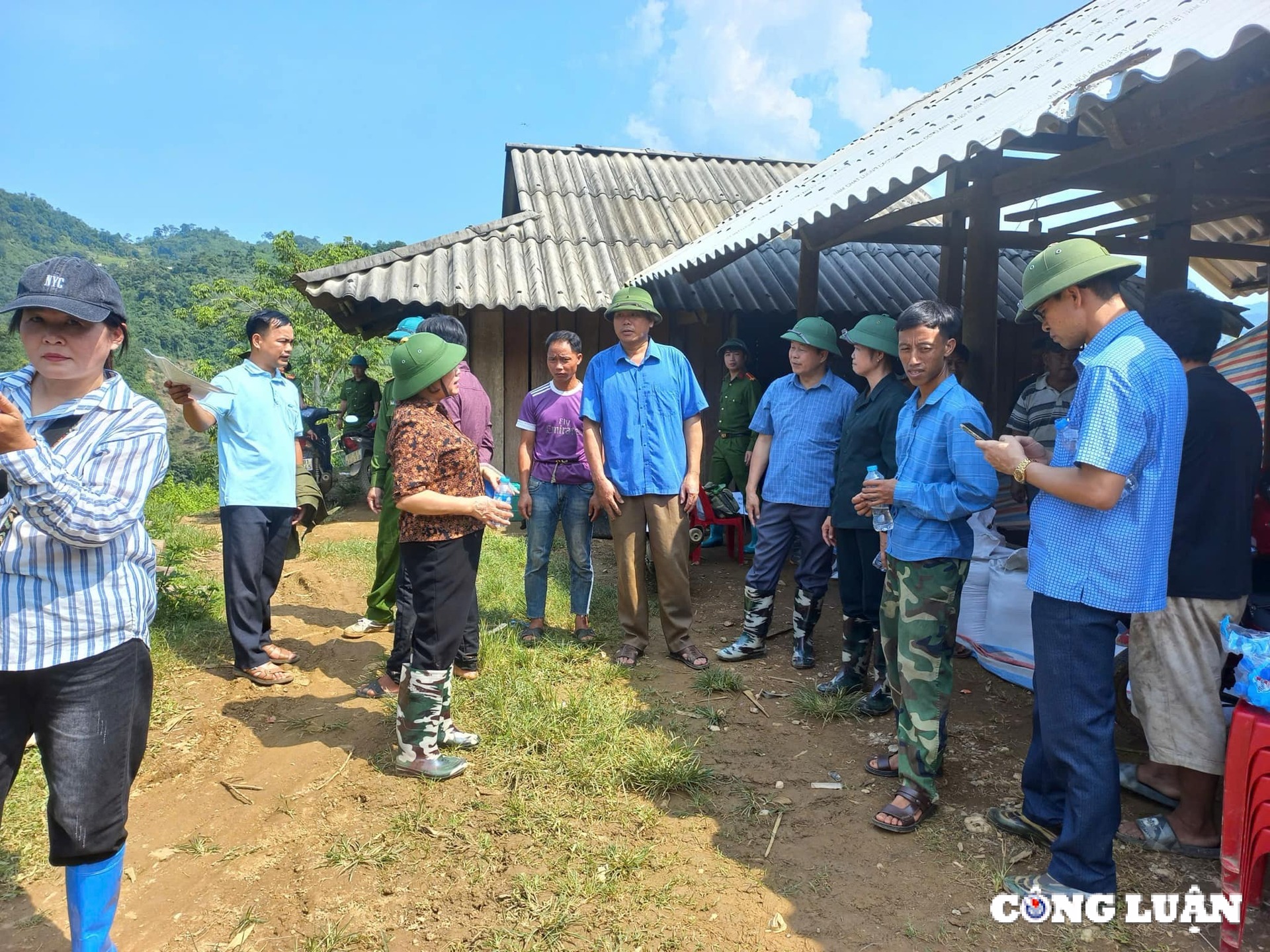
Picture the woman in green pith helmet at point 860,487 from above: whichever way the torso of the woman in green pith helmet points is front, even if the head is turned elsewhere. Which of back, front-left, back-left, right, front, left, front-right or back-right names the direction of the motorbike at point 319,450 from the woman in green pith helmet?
front-right

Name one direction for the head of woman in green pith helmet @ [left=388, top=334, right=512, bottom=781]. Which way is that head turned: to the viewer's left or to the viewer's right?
to the viewer's right

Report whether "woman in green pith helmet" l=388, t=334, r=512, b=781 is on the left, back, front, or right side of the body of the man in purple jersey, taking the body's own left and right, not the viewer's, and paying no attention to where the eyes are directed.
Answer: front

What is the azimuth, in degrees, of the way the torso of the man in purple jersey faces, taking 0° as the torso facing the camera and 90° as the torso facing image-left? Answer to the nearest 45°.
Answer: approximately 0°

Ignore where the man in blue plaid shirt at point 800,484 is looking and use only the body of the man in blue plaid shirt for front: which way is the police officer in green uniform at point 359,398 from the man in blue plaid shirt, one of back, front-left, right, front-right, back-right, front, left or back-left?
right

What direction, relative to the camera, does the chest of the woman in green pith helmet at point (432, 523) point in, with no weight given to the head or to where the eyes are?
to the viewer's right

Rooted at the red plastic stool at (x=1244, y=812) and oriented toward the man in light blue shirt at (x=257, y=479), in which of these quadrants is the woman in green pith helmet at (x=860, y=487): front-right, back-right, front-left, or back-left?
front-right

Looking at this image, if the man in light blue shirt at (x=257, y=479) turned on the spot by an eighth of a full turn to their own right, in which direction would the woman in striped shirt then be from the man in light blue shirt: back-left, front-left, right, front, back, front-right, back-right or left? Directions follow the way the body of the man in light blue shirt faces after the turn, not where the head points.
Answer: front

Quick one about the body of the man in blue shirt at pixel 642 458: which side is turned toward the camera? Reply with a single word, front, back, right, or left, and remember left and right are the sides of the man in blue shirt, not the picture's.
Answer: front

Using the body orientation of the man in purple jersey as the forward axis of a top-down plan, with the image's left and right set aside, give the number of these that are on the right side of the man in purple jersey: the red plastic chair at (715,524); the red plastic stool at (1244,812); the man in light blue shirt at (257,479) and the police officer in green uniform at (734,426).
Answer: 1

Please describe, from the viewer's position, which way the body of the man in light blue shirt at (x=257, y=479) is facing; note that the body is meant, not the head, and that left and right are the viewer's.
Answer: facing the viewer and to the right of the viewer

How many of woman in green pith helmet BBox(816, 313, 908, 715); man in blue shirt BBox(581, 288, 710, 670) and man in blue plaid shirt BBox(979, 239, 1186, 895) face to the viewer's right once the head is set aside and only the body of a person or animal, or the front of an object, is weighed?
0

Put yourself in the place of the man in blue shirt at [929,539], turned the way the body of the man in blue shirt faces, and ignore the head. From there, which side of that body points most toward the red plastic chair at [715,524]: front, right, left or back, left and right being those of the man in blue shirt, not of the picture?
right

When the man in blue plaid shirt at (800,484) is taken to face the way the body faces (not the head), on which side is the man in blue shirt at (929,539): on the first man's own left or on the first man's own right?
on the first man's own left

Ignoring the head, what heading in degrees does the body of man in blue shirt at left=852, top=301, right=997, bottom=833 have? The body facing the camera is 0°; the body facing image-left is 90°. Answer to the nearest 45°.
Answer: approximately 45°

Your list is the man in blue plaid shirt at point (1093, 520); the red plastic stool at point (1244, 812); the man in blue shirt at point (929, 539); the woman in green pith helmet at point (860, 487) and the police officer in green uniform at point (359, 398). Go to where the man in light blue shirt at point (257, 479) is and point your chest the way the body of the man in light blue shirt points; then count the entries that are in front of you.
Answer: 4

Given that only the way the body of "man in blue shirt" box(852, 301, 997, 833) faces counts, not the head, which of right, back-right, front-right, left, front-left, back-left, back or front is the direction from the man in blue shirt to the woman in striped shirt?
front

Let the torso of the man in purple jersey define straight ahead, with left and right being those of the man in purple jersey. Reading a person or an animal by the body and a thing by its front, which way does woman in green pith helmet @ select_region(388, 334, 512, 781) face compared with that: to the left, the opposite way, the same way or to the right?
to the left

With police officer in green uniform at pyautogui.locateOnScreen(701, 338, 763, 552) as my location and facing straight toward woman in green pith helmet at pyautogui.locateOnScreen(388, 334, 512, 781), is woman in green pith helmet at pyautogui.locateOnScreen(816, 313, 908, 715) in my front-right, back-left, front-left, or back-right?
front-left

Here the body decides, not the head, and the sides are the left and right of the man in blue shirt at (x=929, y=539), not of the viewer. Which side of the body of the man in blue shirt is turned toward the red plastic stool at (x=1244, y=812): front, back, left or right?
left

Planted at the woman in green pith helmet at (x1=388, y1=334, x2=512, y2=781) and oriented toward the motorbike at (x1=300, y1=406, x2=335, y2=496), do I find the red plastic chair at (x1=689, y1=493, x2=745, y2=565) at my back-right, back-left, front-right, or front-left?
front-right
